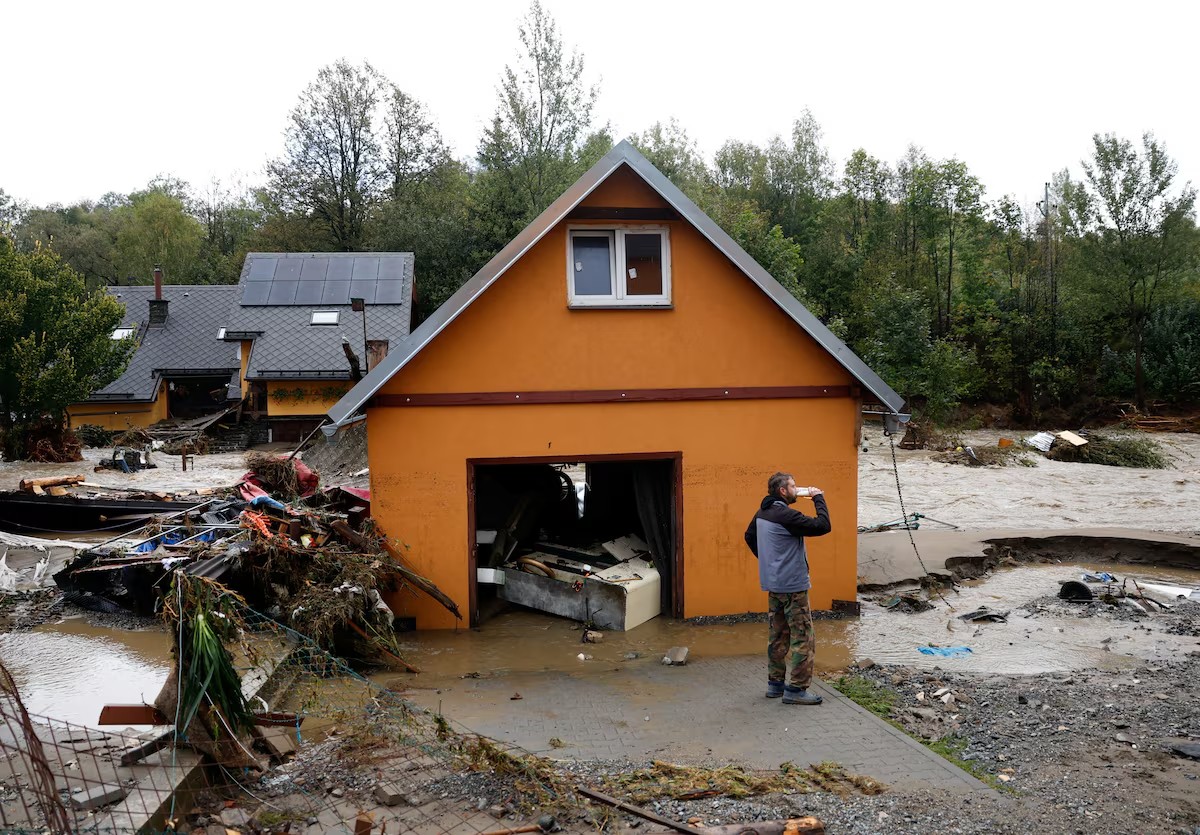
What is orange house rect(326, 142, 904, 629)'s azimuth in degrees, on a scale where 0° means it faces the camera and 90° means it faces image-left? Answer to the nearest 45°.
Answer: approximately 0°

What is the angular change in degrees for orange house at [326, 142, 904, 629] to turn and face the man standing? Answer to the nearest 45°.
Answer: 0° — it already faces them

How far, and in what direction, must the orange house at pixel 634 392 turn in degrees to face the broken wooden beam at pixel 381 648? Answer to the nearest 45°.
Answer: approximately 45° to its right

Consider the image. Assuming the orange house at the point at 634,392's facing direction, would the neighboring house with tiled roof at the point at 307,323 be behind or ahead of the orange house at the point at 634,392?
behind

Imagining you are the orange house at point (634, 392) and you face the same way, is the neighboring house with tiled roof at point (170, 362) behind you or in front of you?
behind

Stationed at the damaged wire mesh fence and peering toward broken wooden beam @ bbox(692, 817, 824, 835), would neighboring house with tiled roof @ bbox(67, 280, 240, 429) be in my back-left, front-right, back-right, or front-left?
back-left

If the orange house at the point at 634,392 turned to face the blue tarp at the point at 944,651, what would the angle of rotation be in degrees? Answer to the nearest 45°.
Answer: approximately 90° to its left

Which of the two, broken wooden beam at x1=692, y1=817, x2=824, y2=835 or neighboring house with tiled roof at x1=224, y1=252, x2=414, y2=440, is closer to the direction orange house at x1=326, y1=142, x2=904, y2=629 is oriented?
the broken wooden beam

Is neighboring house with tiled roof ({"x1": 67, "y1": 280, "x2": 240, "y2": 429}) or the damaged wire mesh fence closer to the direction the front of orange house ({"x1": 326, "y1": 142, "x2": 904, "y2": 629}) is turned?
the damaged wire mesh fence

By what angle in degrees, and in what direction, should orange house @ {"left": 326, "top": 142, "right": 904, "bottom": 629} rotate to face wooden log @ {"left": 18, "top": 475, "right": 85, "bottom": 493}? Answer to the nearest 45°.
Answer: approximately 135° to its right

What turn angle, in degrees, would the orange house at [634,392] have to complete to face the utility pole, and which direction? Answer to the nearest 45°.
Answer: approximately 135° to its left
